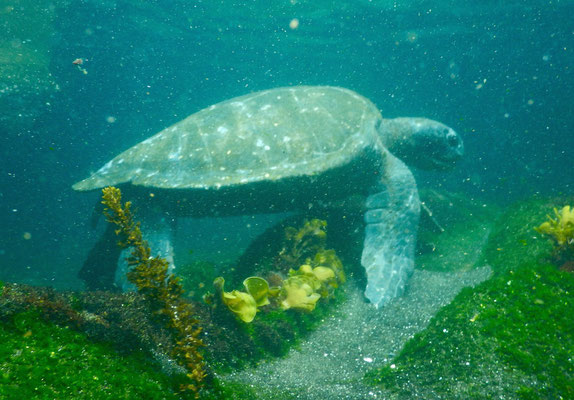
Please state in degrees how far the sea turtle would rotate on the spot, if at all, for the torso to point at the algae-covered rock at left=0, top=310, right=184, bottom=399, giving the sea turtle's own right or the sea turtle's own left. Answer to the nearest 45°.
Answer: approximately 90° to the sea turtle's own right

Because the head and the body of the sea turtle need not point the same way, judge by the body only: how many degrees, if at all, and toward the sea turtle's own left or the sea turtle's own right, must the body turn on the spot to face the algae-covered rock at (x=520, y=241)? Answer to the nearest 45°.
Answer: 0° — it already faces it

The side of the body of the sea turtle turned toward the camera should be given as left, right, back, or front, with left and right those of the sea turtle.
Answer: right

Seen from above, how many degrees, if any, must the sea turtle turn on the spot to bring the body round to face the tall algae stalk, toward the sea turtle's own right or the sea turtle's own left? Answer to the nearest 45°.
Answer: approximately 90° to the sea turtle's own right

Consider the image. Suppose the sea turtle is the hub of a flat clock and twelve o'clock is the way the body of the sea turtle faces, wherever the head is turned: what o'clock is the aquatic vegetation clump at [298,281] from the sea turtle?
The aquatic vegetation clump is roughly at 3 o'clock from the sea turtle.
